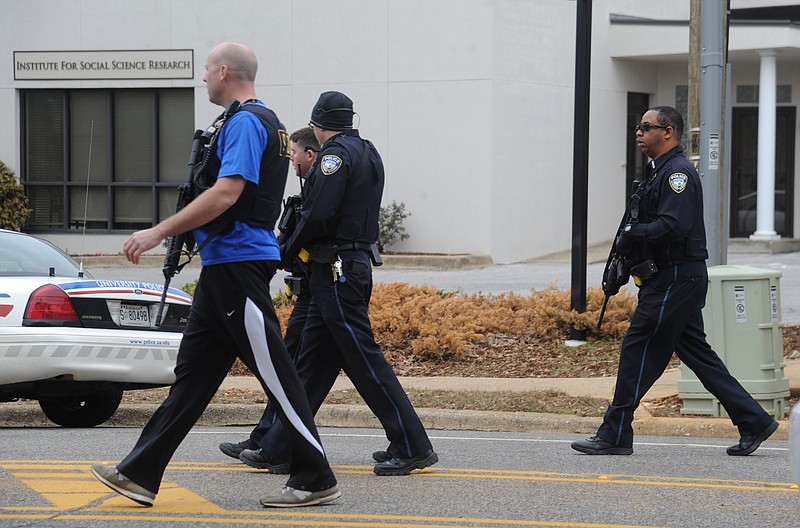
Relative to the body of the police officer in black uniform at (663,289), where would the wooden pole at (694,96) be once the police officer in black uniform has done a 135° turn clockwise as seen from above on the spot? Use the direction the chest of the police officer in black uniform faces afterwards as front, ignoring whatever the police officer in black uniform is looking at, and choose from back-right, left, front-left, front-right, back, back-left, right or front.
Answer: front-left

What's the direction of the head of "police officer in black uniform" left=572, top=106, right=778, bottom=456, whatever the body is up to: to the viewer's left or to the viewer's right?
to the viewer's left

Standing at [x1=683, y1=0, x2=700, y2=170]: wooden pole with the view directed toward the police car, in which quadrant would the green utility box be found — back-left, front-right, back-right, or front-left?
front-left

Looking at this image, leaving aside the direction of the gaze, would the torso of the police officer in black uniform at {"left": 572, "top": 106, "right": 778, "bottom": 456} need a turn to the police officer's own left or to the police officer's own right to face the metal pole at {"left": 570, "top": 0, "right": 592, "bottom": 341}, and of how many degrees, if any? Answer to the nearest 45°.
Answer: approximately 90° to the police officer's own right

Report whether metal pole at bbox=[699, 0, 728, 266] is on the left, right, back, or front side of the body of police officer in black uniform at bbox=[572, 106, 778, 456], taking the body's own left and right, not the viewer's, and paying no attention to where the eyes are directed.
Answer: right

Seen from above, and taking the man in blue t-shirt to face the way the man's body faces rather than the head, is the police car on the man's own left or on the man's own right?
on the man's own right

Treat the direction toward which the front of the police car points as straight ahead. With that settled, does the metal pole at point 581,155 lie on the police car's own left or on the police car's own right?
on the police car's own right

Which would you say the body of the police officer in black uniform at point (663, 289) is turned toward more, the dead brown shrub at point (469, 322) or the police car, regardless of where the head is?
the police car

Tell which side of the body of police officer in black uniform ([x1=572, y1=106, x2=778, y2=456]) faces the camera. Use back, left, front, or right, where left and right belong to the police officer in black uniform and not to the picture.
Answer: left

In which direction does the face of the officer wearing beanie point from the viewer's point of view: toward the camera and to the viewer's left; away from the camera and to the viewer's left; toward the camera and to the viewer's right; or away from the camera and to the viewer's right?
away from the camera and to the viewer's left

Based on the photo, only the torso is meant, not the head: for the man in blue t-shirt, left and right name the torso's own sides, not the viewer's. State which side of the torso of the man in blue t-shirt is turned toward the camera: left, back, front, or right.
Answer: left

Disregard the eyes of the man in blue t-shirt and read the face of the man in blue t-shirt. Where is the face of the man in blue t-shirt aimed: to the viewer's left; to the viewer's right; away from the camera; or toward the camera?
to the viewer's left

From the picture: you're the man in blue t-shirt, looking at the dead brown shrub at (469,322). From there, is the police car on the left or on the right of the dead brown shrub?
left

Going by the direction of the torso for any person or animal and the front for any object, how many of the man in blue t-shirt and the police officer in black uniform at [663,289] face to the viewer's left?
2

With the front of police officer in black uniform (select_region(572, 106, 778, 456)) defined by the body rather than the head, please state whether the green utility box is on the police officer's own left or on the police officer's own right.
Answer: on the police officer's own right
